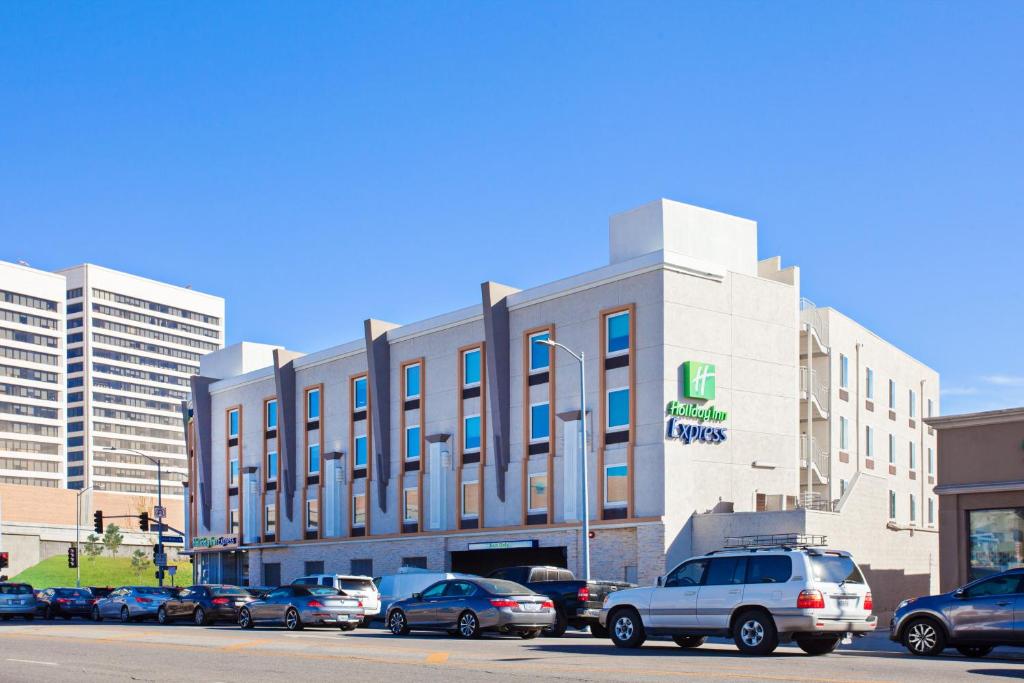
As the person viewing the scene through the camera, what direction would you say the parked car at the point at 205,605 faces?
facing away from the viewer and to the left of the viewer

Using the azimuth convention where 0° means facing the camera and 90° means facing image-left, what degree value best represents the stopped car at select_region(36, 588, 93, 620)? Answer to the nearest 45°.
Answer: approximately 135°

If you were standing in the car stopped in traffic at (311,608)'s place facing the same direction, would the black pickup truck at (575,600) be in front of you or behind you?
behind

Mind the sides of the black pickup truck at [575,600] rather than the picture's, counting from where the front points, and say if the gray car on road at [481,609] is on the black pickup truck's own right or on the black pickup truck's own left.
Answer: on the black pickup truck's own left

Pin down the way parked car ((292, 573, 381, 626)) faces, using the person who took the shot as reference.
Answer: facing away from the viewer and to the left of the viewer

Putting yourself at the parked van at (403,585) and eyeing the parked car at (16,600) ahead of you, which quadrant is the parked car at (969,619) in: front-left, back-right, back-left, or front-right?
back-left

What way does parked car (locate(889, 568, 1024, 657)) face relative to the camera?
to the viewer's left
